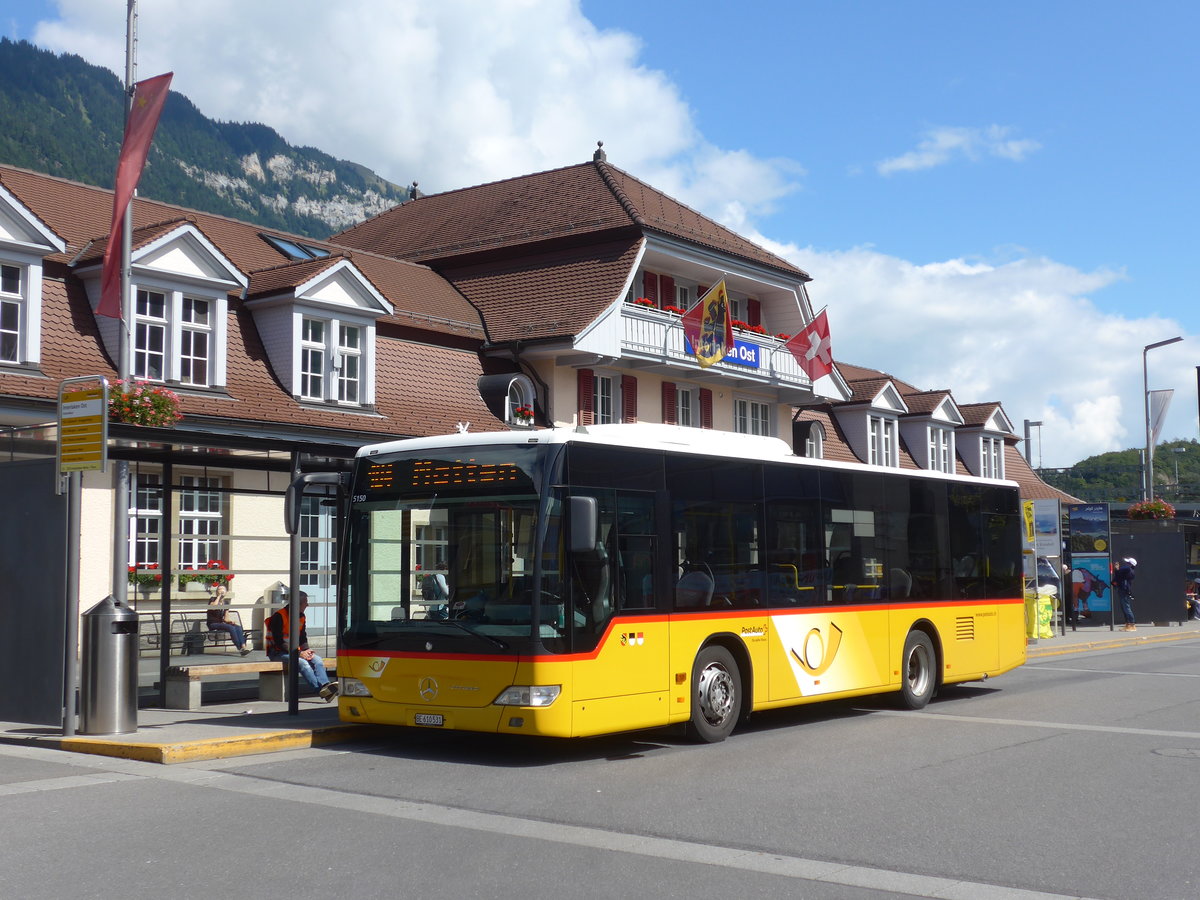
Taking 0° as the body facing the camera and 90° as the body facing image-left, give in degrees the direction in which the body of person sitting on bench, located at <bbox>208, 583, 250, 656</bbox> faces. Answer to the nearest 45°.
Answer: approximately 315°

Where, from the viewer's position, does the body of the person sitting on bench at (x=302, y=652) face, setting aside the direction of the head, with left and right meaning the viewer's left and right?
facing the viewer and to the right of the viewer

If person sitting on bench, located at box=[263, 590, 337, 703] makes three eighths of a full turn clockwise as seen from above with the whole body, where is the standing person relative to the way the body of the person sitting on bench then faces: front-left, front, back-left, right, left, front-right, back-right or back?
back-right

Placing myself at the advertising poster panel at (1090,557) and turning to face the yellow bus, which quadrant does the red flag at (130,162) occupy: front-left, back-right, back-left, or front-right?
front-right

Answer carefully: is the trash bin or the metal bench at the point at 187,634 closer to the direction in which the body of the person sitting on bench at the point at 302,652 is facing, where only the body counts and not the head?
the trash bin

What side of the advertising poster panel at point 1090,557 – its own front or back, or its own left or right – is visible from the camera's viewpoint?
front

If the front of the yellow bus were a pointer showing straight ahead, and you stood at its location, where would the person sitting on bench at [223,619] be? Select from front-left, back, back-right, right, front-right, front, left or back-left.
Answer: right

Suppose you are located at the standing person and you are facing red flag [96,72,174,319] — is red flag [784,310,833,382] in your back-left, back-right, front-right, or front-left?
front-right

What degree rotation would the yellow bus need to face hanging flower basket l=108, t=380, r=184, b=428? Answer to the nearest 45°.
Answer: approximately 90° to its right

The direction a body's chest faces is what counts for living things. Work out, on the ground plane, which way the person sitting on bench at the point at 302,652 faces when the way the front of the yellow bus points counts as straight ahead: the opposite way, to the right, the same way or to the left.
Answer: to the left

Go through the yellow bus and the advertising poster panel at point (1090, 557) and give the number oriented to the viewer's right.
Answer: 0

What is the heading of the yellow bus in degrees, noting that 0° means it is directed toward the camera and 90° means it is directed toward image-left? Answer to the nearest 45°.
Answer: approximately 45°

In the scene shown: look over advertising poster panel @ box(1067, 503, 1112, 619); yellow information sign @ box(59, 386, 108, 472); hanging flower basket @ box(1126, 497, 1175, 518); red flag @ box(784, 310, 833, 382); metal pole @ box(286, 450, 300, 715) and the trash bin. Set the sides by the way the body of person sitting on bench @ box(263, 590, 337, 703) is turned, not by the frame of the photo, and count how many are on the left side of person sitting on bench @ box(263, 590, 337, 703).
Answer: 3

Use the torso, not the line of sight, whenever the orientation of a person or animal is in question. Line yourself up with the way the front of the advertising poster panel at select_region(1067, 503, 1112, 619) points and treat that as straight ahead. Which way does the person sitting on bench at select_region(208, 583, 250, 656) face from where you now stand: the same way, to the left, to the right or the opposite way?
to the left

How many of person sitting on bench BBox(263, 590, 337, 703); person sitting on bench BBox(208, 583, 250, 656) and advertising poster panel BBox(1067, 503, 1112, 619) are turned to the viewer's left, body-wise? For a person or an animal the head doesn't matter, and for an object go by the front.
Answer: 0
